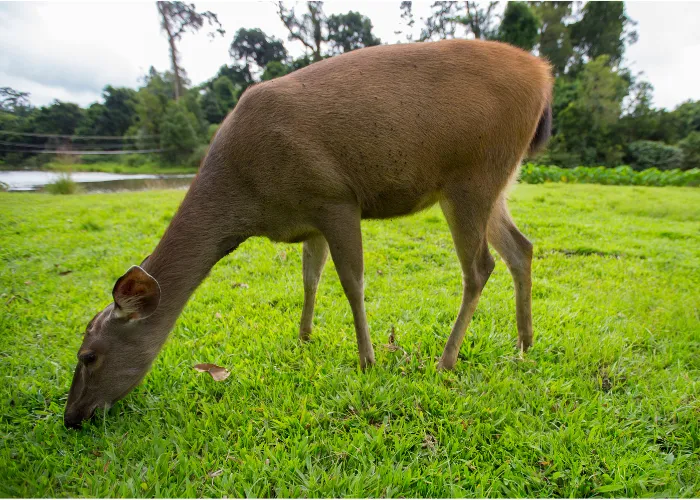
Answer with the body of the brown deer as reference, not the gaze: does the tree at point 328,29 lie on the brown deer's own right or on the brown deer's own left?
on the brown deer's own right

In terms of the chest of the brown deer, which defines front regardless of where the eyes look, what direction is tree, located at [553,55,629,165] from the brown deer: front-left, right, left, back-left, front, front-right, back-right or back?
back-right

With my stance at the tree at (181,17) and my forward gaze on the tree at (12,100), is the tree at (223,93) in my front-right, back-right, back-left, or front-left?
back-right

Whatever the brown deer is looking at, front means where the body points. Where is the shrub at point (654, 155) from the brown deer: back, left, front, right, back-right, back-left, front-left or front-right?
back-right

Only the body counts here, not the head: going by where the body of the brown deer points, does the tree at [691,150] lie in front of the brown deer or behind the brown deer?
behind

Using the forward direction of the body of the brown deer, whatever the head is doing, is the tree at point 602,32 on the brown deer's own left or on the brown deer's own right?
on the brown deer's own right

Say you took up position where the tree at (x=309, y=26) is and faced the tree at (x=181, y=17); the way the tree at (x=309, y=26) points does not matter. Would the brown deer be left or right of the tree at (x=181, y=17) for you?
left

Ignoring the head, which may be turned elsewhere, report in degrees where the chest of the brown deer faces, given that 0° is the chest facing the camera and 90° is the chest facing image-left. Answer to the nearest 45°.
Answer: approximately 90°

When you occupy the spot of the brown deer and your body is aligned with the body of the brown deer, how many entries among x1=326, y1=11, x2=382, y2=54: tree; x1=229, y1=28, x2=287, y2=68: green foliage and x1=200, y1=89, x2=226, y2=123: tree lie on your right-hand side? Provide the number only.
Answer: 3

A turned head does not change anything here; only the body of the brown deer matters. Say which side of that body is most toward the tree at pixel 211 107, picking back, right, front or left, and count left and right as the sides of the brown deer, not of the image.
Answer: right

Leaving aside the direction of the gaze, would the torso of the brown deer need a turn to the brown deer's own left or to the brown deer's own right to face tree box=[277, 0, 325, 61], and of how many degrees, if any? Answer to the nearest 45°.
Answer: approximately 90° to the brown deer's own right

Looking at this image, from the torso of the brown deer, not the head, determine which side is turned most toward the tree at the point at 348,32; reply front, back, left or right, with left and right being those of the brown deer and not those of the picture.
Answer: right
